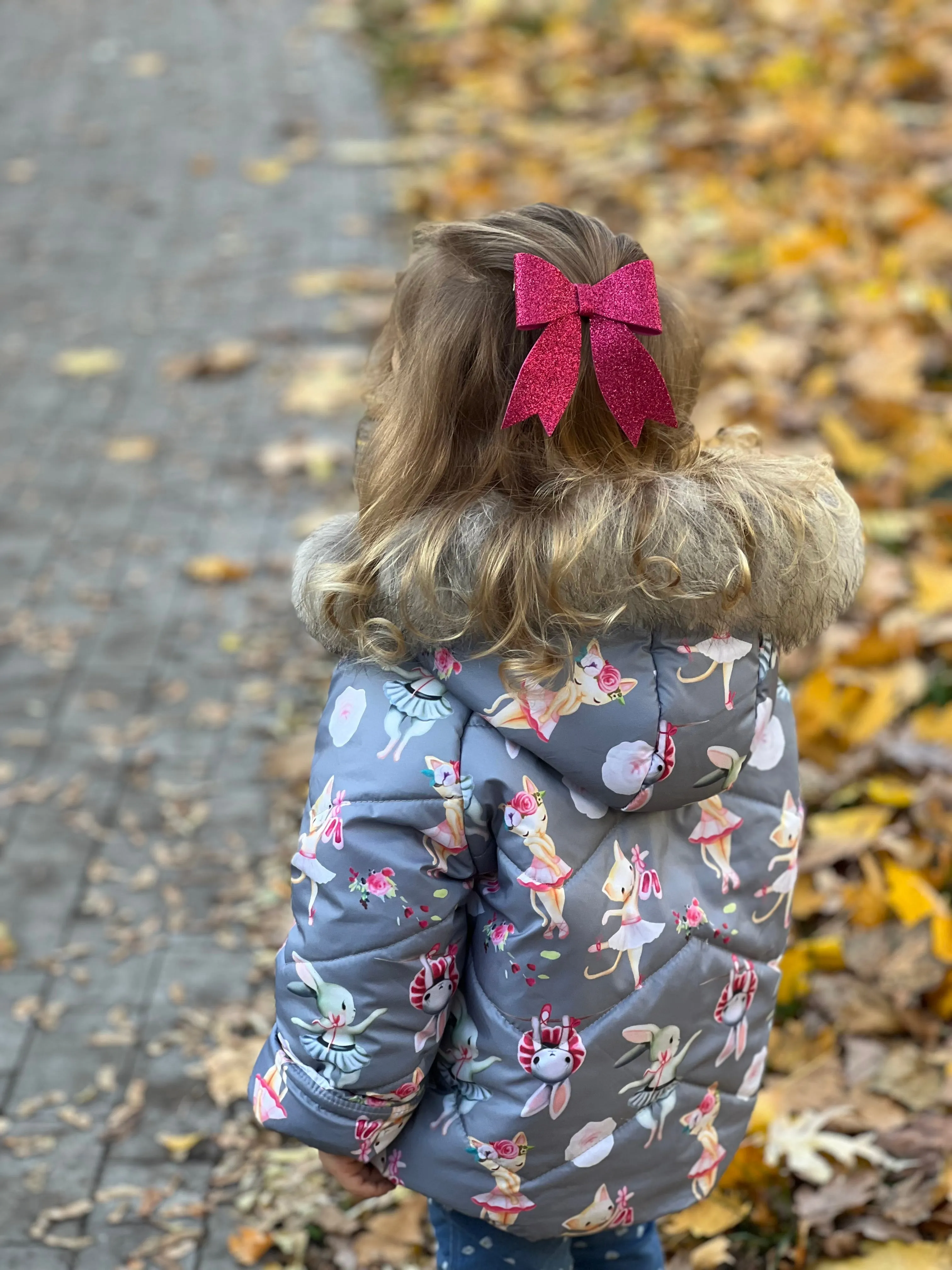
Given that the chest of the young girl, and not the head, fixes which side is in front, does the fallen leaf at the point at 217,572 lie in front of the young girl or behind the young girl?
in front

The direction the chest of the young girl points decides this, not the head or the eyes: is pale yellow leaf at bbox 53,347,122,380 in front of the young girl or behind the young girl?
in front

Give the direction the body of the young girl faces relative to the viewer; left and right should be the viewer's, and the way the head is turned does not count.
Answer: facing away from the viewer and to the left of the viewer

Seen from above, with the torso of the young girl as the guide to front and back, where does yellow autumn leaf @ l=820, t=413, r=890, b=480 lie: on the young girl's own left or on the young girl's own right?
on the young girl's own right

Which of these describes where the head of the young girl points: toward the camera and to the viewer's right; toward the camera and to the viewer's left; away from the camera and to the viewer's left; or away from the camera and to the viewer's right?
away from the camera and to the viewer's left
